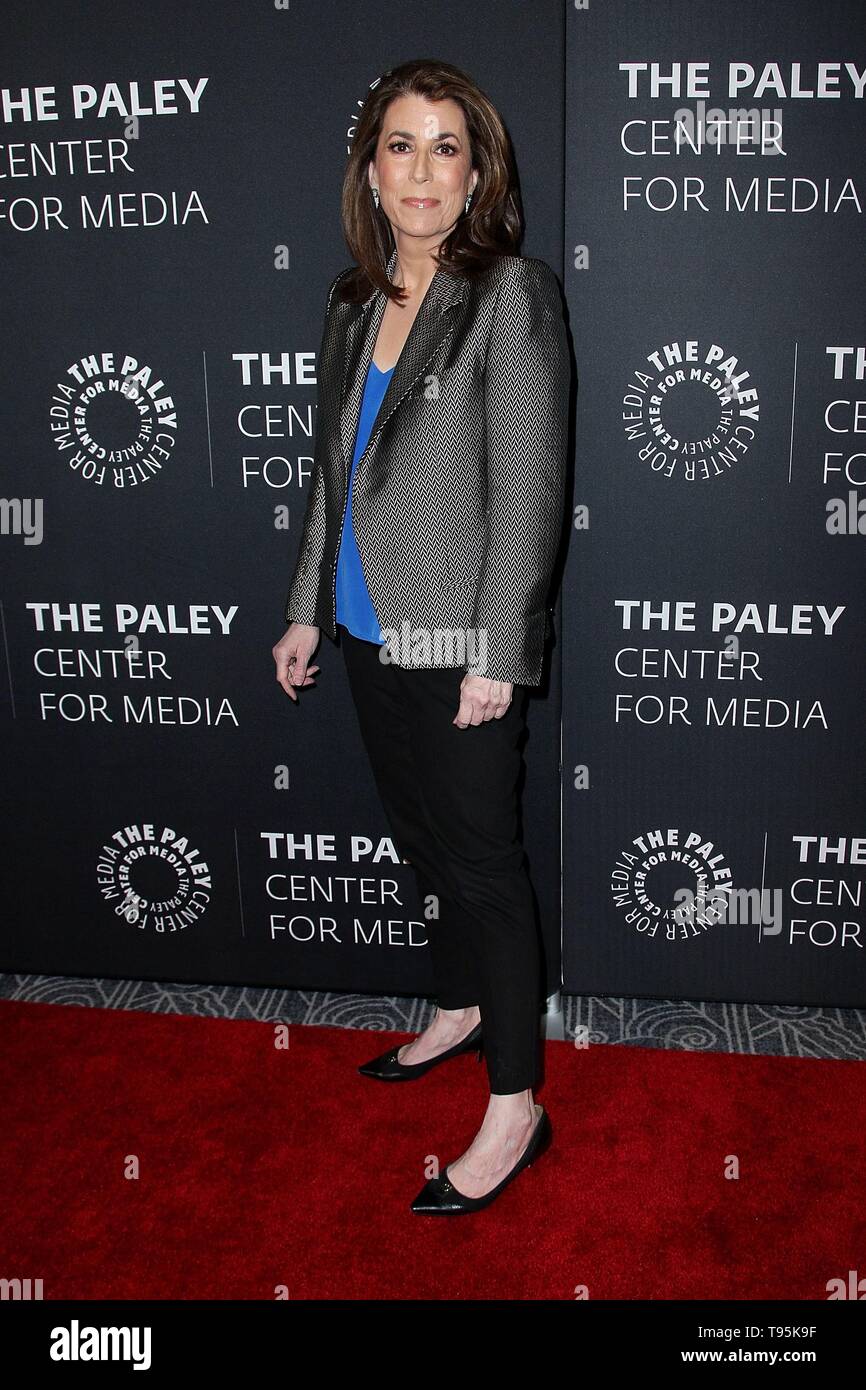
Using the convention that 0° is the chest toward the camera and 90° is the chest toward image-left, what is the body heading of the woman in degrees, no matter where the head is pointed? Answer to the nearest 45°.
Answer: approximately 45°
